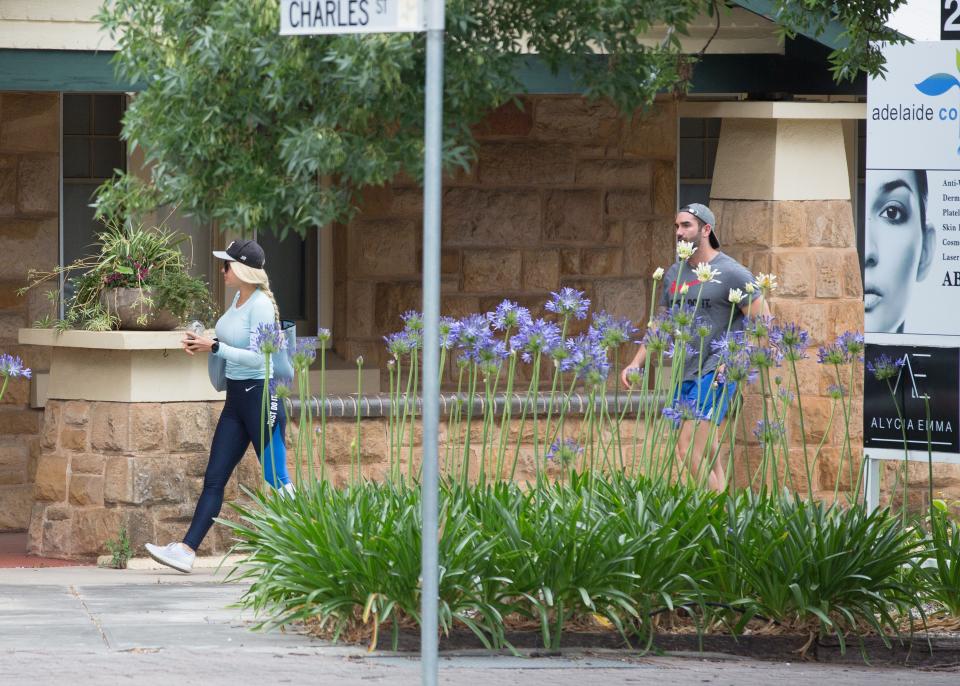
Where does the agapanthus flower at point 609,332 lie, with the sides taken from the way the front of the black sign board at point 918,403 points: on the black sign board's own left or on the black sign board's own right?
on the black sign board's own right

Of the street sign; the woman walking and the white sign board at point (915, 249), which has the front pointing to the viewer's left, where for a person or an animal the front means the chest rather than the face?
the woman walking

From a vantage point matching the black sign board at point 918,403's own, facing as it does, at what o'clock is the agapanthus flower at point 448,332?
The agapanthus flower is roughly at 2 o'clock from the black sign board.

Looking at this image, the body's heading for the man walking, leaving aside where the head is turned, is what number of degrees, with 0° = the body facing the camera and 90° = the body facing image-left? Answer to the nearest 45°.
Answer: approximately 45°

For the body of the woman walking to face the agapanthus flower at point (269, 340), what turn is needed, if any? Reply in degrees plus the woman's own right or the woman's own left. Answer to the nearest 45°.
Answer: approximately 90° to the woman's own left

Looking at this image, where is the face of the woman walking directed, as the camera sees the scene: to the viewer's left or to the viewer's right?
to the viewer's left

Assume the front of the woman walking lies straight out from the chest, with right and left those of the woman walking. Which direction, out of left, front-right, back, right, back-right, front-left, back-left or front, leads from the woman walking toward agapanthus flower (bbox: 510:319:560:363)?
back-left

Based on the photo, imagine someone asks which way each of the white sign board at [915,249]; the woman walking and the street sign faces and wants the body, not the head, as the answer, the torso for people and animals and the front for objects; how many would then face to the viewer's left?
1

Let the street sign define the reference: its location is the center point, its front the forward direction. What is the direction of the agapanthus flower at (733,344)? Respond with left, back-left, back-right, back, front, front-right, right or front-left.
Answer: back-left

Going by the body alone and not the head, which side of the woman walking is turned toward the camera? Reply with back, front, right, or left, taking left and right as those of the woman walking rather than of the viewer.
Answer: left

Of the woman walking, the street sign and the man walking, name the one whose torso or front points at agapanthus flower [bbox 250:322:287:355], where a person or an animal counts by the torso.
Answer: the man walking

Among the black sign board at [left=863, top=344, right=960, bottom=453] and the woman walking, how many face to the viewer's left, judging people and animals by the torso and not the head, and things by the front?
1

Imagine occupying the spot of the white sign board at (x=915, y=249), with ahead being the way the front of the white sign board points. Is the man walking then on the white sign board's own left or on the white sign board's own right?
on the white sign board's own right

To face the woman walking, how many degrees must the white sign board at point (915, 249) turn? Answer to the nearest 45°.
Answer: approximately 90° to its right

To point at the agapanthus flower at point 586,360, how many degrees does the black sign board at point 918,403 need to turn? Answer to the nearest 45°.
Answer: approximately 45° to its right

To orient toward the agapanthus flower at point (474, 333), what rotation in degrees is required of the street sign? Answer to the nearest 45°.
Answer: approximately 180°

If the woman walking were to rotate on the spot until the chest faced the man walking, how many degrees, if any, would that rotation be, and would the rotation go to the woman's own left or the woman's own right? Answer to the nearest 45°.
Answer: approximately 180°
